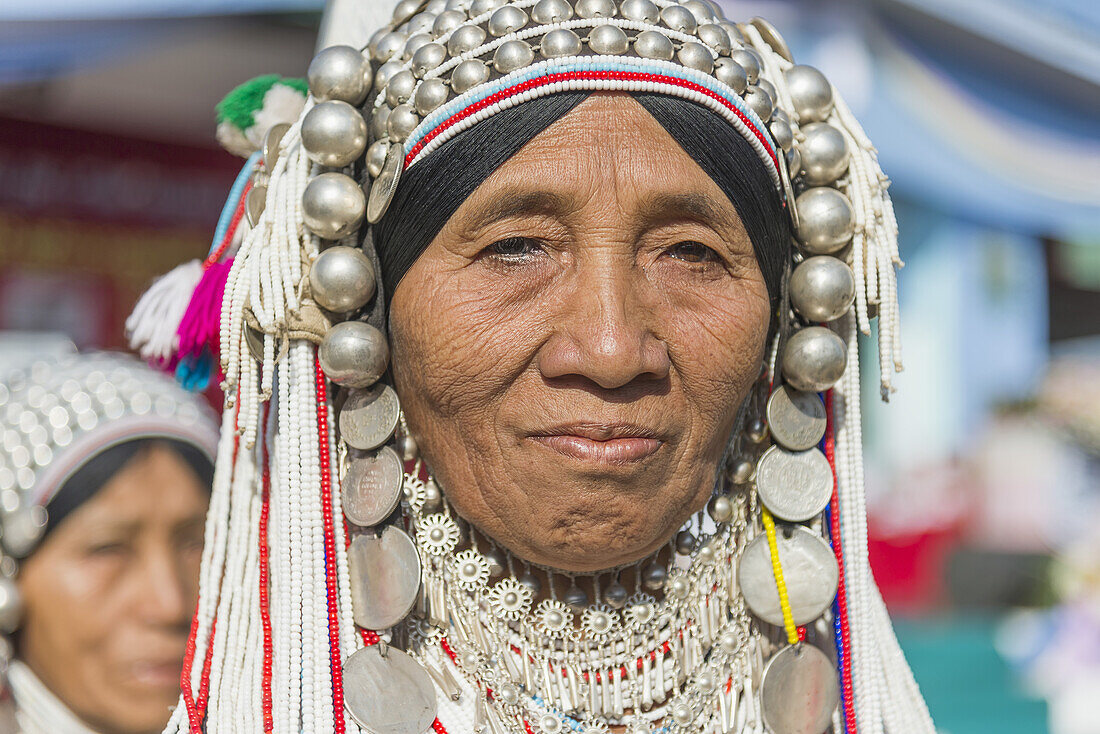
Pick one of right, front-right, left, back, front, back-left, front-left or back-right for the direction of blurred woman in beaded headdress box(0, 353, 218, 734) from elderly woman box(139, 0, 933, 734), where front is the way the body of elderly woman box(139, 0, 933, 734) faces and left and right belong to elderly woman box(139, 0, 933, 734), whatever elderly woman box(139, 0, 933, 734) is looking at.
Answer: back-right

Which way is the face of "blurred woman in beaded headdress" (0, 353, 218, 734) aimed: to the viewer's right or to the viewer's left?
to the viewer's right

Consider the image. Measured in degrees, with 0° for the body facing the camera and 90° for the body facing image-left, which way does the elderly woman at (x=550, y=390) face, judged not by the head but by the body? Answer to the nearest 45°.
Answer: approximately 0°
